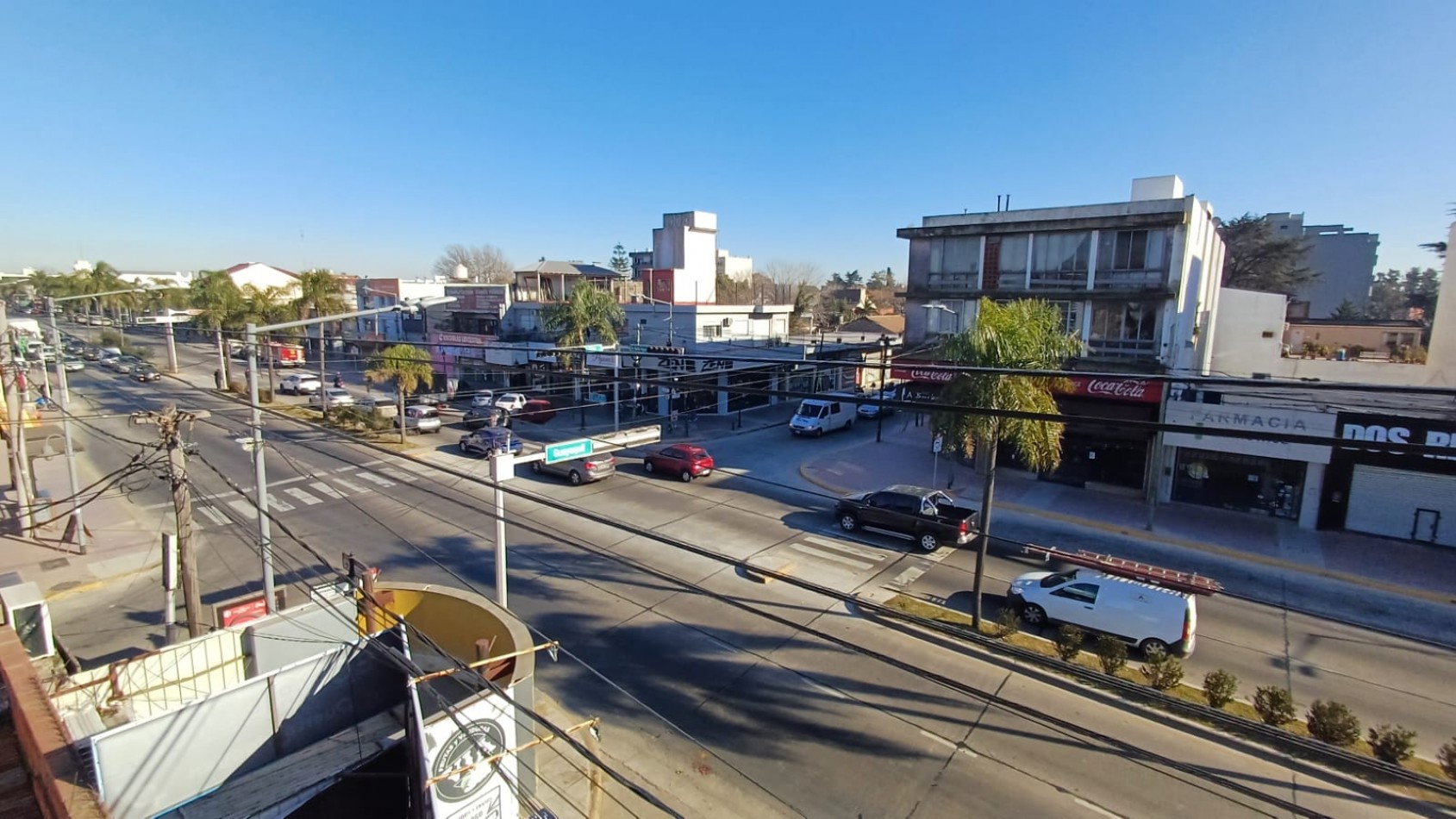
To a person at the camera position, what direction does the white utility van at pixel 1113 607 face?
facing to the left of the viewer

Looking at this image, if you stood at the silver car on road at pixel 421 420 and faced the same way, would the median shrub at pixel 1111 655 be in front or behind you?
behind

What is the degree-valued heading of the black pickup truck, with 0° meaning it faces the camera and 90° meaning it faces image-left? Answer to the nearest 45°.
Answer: approximately 135°

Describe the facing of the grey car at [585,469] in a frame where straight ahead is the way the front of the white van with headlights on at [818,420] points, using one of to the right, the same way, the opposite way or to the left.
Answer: to the right

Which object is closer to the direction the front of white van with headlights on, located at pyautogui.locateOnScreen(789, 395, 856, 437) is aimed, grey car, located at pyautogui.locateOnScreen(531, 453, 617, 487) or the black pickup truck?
the grey car

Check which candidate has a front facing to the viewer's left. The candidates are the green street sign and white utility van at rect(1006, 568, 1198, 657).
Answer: the white utility van

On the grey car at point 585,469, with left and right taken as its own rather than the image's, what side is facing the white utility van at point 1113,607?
back

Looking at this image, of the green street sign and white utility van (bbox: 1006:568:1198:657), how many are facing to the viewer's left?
1
